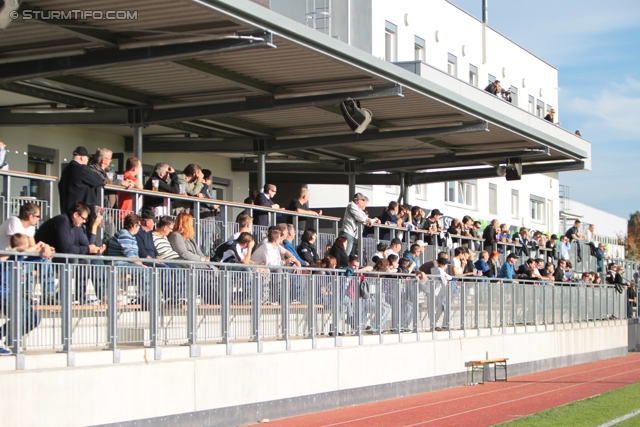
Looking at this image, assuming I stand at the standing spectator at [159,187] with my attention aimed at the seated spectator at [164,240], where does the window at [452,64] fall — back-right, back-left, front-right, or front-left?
back-left

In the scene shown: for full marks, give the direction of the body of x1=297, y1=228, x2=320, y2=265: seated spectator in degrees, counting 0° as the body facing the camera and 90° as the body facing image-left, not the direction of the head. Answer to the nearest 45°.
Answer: approximately 315°

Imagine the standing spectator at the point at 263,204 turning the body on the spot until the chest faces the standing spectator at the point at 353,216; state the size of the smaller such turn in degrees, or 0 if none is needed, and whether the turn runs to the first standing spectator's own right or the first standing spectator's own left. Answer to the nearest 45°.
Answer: approximately 45° to the first standing spectator's own left

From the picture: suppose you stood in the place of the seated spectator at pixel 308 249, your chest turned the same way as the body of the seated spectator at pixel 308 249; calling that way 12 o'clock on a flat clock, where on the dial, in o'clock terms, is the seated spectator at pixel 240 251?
the seated spectator at pixel 240 251 is roughly at 2 o'clock from the seated spectator at pixel 308 249.

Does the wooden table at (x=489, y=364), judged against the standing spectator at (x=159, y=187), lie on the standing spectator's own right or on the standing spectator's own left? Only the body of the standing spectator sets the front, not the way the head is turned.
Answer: on the standing spectator's own left

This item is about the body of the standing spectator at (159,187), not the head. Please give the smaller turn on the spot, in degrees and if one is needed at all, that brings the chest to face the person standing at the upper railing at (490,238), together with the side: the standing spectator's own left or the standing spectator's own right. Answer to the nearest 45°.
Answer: approximately 90° to the standing spectator's own left

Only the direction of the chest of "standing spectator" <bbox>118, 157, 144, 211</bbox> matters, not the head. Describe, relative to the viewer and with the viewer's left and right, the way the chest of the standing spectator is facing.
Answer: facing to the right of the viewer

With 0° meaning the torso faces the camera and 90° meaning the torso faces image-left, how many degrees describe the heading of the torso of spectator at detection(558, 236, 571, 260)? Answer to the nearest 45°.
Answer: approximately 315°

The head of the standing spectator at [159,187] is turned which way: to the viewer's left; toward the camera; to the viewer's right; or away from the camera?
to the viewer's right
